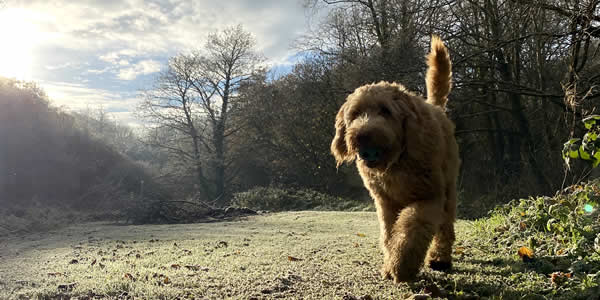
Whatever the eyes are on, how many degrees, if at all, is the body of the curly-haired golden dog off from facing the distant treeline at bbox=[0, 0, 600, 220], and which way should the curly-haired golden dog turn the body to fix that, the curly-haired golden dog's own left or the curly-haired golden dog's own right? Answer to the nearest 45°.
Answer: approximately 135° to the curly-haired golden dog's own right

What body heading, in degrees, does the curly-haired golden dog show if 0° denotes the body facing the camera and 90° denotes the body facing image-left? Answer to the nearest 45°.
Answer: approximately 45°

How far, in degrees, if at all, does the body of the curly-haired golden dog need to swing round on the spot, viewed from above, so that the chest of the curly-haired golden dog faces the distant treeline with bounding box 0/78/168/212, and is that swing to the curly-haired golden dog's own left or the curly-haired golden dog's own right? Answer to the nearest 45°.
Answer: approximately 90° to the curly-haired golden dog's own right
